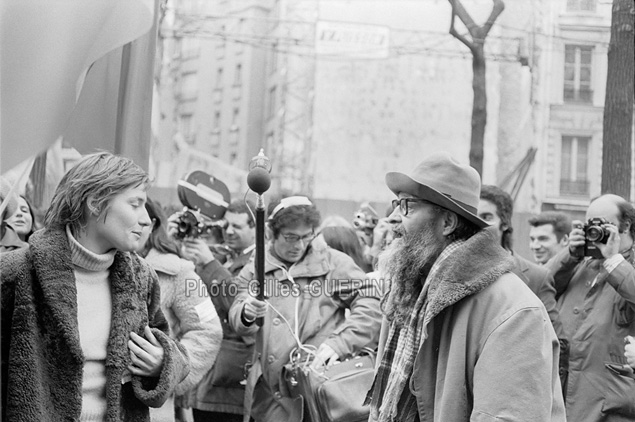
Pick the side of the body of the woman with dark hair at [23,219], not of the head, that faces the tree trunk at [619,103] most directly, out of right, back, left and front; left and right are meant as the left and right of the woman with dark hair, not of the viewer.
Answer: left

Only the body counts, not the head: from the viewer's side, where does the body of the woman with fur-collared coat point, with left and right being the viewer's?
facing the viewer and to the right of the viewer

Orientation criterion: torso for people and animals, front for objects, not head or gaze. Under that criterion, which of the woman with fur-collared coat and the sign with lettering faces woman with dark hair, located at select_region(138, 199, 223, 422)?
the sign with lettering

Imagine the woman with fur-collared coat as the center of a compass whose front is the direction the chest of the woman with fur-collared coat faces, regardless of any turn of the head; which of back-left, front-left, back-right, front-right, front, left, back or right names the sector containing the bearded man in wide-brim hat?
front-left

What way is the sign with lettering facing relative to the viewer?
toward the camera

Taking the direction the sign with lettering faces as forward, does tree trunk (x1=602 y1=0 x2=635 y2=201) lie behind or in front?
in front

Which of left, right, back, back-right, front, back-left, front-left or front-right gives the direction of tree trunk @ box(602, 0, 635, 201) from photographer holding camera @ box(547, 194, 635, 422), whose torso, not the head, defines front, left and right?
back-right

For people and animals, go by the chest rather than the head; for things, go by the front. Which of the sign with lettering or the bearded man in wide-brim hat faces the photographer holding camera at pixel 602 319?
the sign with lettering

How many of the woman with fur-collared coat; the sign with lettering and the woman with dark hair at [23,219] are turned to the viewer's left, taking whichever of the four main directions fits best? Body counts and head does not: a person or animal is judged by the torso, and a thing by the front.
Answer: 0

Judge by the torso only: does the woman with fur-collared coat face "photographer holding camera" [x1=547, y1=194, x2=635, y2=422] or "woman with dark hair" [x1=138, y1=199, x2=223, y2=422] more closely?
the photographer holding camera

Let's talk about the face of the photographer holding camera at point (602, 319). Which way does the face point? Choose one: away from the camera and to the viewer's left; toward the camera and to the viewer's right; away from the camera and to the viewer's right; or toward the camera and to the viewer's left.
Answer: toward the camera and to the viewer's left

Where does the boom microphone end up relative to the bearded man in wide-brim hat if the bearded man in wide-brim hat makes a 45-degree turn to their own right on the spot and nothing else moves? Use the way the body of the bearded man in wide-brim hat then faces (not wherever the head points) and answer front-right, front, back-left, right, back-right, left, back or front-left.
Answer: front

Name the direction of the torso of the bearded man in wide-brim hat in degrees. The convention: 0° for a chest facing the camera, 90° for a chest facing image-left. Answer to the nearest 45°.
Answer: approximately 90°

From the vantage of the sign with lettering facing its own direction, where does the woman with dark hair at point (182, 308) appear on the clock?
The woman with dark hair is roughly at 12 o'clock from the sign with lettering.

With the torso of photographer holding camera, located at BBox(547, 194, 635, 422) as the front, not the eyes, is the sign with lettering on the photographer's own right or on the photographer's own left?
on the photographer's own right

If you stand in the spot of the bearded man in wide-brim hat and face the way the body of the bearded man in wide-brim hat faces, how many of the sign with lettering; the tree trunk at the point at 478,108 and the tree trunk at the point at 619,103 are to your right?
3

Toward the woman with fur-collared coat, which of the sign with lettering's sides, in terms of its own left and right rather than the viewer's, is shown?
front

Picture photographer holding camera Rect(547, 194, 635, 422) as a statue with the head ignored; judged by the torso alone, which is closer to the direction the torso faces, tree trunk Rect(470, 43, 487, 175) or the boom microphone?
the boom microphone

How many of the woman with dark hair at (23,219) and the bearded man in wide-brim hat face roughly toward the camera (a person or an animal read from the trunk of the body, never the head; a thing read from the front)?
1
